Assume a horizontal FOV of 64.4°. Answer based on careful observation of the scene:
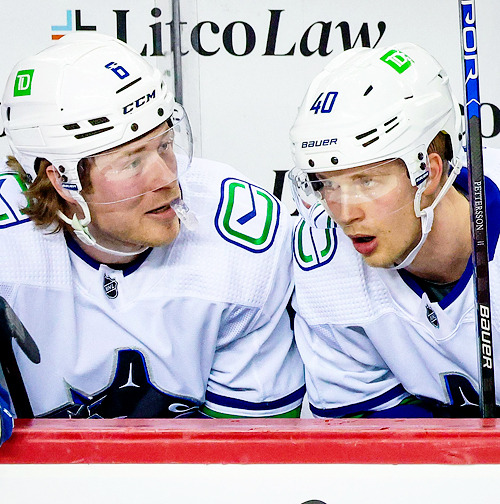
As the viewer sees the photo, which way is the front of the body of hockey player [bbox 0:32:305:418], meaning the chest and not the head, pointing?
toward the camera

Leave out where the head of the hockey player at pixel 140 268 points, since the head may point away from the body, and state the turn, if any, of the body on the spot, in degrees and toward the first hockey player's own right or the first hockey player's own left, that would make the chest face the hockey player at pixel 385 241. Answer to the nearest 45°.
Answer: approximately 90° to the first hockey player's own left

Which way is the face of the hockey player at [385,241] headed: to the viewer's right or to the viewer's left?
to the viewer's left

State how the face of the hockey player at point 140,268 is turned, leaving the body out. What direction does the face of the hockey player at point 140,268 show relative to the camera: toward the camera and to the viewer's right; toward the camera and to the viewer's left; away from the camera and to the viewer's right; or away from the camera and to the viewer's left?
toward the camera and to the viewer's right

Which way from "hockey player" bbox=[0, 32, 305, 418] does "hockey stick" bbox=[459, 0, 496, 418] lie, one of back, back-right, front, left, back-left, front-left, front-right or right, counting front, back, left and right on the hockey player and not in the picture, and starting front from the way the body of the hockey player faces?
front-left
